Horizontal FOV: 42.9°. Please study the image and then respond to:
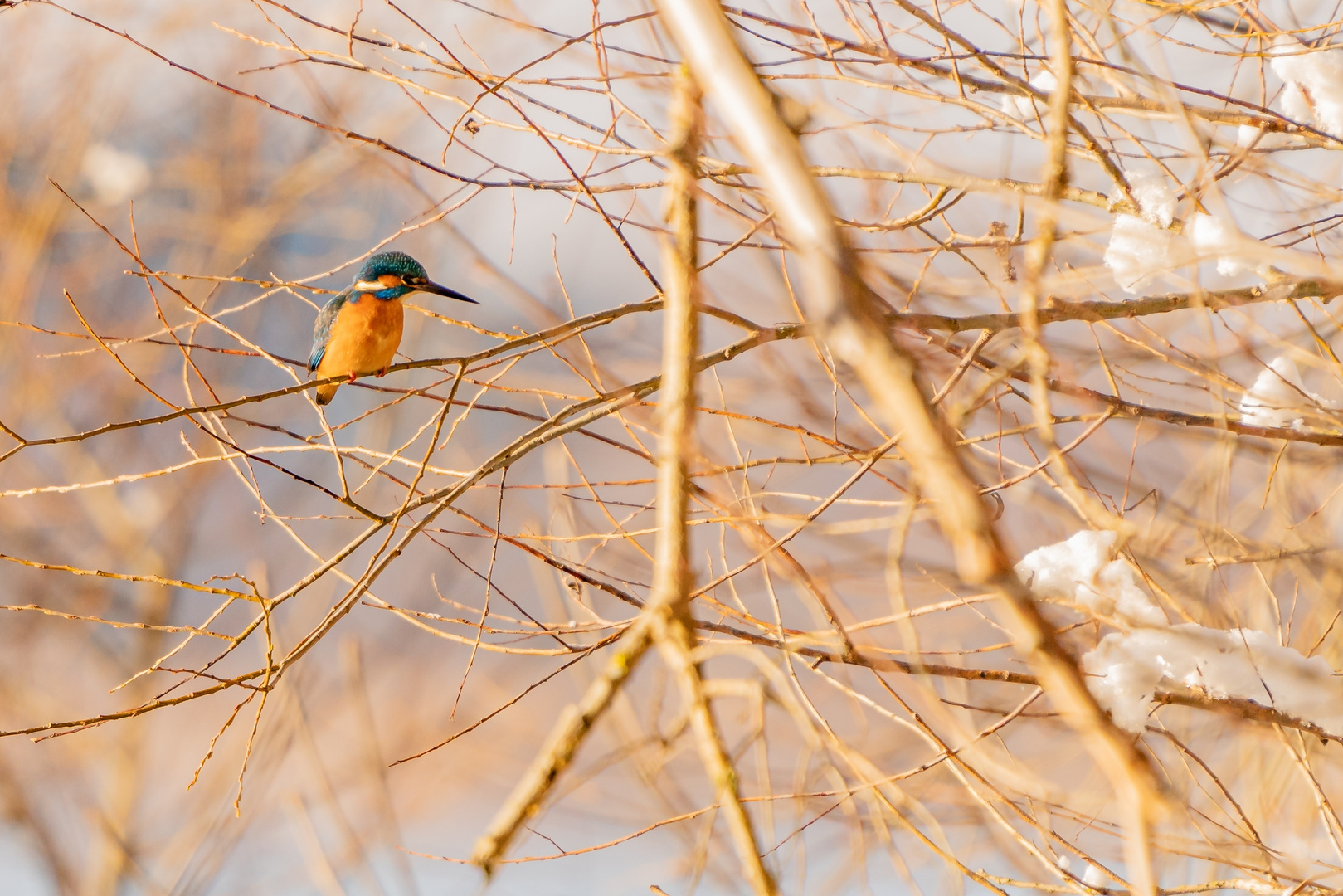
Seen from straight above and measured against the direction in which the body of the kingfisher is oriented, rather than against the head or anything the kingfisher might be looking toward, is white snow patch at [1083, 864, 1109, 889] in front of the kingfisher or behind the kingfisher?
in front

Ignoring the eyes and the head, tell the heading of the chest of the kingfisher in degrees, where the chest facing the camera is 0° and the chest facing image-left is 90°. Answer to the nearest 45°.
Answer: approximately 315°
